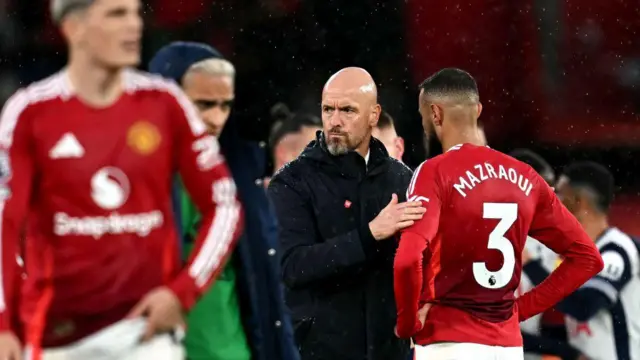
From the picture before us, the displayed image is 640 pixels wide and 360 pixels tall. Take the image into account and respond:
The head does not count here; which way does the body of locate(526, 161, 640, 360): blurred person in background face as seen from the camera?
to the viewer's left

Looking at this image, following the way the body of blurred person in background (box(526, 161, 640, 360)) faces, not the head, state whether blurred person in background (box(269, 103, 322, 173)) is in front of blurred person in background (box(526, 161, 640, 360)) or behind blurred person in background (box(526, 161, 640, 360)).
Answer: in front

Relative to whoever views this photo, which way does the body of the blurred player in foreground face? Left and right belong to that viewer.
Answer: facing the viewer

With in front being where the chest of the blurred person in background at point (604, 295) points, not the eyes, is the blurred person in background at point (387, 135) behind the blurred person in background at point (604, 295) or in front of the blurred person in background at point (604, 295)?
in front

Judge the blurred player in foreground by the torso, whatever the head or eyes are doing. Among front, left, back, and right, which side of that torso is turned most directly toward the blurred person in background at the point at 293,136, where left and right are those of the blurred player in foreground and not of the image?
back

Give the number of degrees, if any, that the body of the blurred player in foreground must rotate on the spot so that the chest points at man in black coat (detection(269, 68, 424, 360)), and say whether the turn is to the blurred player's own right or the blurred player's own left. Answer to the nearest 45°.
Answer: approximately 135° to the blurred player's own left

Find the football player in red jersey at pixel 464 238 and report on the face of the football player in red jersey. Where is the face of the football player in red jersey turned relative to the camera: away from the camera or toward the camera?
away from the camera

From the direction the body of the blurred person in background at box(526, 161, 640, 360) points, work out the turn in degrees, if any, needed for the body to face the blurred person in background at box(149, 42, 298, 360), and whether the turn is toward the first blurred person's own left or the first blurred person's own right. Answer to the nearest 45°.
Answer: approximately 45° to the first blurred person's own left

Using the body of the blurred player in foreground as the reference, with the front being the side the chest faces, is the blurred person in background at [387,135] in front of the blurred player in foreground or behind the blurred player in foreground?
behind

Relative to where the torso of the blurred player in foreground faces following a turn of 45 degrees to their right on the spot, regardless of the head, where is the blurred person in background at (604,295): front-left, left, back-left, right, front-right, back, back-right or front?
back
